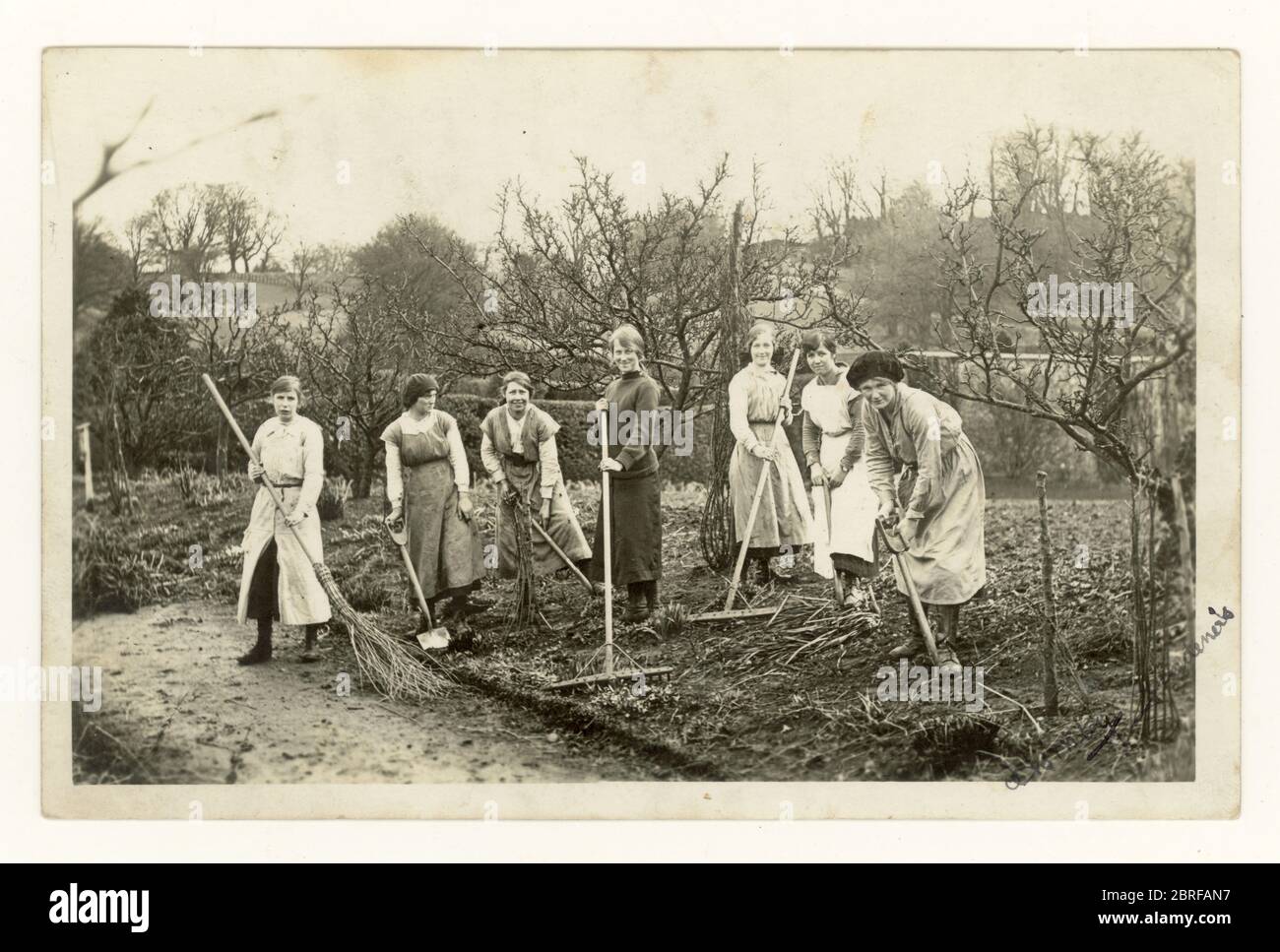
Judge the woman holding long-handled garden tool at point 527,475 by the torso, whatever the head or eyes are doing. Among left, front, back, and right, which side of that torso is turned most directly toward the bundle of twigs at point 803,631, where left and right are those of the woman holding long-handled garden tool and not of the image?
left

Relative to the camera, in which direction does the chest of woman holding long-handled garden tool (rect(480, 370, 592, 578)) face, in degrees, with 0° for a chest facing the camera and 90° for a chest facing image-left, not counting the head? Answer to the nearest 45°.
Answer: approximately 0°
